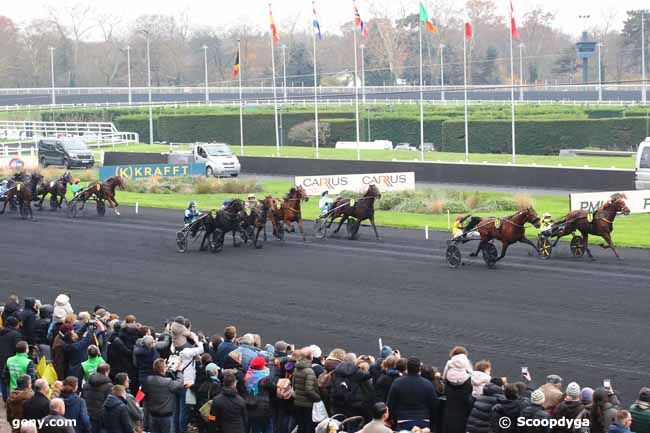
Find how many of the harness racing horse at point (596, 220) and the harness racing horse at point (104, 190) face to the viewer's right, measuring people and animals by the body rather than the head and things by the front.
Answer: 2

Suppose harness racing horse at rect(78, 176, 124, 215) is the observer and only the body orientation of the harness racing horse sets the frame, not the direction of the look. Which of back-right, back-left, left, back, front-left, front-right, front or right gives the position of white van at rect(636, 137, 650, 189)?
front

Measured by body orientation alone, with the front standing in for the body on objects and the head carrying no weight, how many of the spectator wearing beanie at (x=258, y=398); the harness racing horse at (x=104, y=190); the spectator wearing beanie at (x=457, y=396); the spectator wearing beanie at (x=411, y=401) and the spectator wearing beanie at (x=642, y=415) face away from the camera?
4

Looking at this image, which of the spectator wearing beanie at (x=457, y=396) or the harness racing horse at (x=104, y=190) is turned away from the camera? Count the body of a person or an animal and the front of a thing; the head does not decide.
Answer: the spectator wearing beanie

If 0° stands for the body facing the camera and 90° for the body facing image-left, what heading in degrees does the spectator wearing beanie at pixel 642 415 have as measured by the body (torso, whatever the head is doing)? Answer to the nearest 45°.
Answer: approximately 180°

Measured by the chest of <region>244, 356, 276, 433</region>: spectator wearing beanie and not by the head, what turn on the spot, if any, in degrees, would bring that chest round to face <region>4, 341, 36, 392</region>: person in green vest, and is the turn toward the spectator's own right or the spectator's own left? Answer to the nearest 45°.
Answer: approximately 45° to the spectator's own left

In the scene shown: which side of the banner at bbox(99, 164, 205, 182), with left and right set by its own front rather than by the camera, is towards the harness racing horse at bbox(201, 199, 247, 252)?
front

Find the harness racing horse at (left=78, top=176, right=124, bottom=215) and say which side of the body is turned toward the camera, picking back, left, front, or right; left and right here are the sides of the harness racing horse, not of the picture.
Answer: right

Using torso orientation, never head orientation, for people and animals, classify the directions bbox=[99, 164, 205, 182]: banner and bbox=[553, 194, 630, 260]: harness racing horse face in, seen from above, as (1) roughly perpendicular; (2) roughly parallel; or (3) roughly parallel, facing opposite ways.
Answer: roughly perpendicular

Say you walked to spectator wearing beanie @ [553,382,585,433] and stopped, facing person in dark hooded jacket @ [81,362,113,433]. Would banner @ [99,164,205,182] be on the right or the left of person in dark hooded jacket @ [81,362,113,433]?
right

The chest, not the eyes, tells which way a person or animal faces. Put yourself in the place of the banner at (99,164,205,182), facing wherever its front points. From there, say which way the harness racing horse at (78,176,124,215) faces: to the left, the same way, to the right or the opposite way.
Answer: to the left

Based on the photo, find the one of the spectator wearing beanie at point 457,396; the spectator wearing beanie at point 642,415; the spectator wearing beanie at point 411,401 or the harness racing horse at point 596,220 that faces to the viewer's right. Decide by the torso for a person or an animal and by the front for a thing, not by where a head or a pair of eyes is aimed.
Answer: the harness racing horse

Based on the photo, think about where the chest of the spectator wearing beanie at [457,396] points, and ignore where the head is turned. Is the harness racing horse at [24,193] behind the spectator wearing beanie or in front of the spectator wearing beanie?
in front

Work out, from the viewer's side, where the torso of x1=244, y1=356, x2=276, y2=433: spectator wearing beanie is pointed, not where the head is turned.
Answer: away from the camera

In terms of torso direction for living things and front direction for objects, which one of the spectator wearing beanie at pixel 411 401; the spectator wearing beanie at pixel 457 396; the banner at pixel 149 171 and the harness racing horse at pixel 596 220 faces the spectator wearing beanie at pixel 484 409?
the banner

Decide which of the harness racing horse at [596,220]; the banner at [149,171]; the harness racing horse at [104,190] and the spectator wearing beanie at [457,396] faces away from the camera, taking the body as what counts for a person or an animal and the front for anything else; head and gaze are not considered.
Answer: the spectator wearing beanie

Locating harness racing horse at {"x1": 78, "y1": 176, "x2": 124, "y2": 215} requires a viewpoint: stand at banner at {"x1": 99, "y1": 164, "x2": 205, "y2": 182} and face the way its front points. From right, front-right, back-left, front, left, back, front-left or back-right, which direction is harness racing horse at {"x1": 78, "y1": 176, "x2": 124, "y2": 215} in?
front

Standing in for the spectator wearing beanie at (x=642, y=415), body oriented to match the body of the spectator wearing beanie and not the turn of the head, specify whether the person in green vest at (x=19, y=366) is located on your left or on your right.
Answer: on your left
